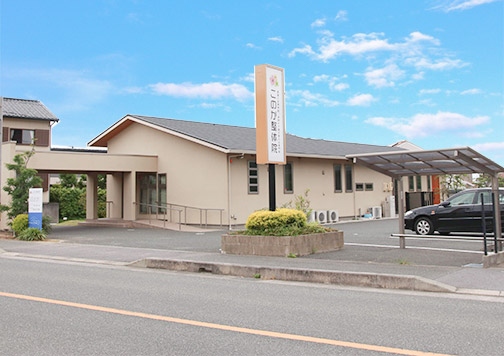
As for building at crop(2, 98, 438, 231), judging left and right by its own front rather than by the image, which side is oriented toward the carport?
left

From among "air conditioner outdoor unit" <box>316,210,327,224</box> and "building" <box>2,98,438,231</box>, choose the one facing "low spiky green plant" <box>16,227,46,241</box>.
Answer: the building

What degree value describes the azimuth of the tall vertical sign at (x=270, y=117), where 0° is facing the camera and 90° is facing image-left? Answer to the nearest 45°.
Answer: approximately 315°

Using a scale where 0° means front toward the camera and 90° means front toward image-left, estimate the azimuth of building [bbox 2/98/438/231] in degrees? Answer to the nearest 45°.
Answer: approximately 45°

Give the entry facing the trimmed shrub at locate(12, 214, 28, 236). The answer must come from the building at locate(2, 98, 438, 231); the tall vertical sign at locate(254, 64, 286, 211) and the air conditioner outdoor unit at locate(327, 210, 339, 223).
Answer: the building

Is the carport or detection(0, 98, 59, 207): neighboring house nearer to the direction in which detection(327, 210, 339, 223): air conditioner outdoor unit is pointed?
the carport

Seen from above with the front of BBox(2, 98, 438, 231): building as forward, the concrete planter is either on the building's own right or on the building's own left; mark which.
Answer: on the building's own left

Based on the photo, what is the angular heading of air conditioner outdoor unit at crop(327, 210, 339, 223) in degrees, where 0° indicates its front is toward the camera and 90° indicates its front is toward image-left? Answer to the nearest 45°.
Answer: approximately 315°

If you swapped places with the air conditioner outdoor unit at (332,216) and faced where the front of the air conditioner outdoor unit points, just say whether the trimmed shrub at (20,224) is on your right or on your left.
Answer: on your right
